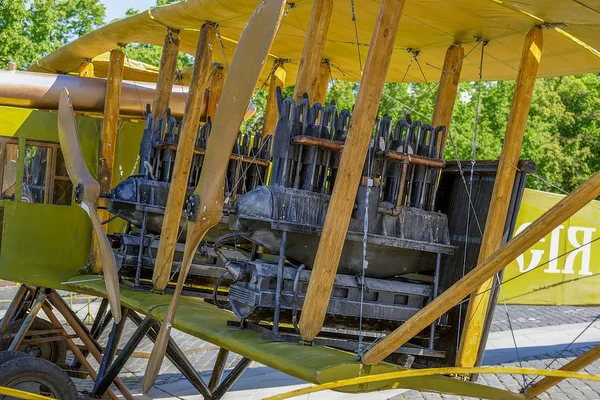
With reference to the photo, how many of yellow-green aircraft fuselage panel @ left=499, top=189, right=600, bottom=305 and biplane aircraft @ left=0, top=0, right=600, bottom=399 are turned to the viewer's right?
0

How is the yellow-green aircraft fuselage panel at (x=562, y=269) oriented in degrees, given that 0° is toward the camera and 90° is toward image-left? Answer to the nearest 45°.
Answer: approximately 0°

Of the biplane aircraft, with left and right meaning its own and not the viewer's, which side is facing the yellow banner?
back

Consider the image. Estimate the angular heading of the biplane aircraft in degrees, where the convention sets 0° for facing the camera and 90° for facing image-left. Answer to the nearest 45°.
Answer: approximately 45°
